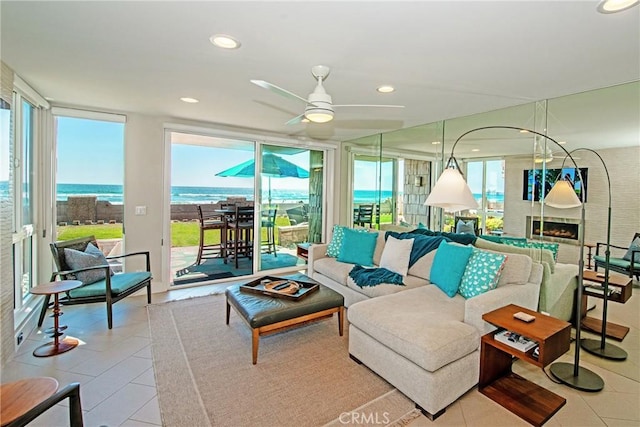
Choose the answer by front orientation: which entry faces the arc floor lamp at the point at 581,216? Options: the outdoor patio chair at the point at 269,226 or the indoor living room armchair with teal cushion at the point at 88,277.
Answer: the indoor living room armchair with teal cushion at the point at 88,277

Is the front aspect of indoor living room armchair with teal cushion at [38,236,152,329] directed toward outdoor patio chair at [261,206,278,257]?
no

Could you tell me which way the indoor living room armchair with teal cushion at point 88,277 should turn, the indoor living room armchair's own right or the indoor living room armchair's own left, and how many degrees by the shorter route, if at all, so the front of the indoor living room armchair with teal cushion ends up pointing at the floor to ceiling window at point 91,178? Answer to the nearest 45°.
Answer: approximately 135° to the indoor living room armchair's own left

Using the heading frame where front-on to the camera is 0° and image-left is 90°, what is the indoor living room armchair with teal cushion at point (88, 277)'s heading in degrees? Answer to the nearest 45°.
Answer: approximately 315°

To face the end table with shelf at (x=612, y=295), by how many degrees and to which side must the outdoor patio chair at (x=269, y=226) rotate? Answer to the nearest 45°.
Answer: approximately 135° to its left

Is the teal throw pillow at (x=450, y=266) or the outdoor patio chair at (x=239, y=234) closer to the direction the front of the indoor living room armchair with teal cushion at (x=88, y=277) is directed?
the teal throw pillow

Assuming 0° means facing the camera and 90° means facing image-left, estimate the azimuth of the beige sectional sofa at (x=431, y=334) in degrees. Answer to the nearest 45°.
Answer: approximately 45°

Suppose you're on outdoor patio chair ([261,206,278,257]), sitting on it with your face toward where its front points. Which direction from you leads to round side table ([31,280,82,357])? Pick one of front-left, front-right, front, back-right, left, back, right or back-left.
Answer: front-left

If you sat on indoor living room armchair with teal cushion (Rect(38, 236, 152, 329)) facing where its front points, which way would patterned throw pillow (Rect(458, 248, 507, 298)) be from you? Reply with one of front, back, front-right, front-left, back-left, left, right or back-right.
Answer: front

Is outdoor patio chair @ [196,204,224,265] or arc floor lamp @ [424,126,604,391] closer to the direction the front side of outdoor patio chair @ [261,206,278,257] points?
the outdoor patio chair

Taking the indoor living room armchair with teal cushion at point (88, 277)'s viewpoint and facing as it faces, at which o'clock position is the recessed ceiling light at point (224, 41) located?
The recessed ceiling light is roughly at 1 o'clock from the indoor living room armchair with teal cushion.

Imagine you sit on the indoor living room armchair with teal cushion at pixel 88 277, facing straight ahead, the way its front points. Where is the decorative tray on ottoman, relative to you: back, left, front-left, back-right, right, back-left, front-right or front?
front

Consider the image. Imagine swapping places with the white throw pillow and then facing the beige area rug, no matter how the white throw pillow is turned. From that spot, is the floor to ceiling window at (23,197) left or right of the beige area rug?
right

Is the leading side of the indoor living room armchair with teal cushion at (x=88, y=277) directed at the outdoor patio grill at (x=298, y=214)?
no

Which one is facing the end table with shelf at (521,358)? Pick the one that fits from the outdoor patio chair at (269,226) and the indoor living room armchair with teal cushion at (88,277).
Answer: the indoor living room armchair with teal cushion at (88,277)

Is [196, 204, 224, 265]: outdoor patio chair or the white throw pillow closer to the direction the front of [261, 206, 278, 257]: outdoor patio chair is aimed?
the outdoor patio chair

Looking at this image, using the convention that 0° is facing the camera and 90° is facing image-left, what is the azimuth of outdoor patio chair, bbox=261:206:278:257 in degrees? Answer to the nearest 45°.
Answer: approximately 90°
